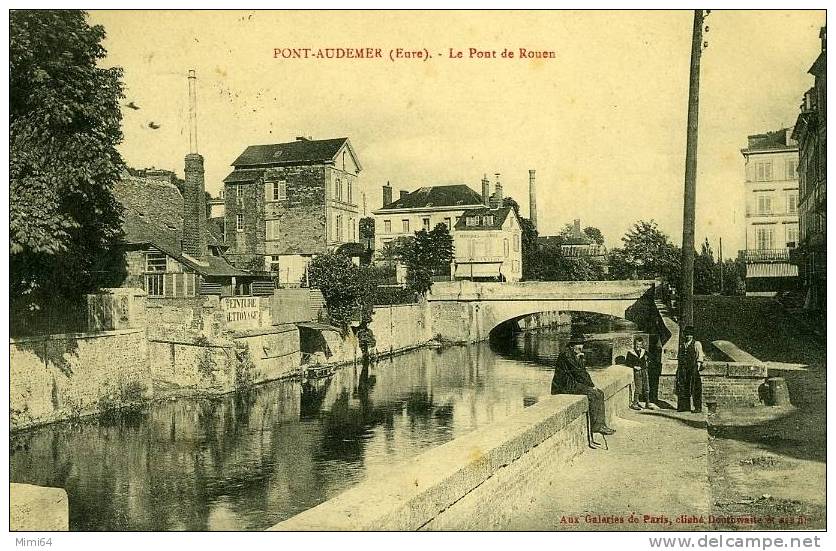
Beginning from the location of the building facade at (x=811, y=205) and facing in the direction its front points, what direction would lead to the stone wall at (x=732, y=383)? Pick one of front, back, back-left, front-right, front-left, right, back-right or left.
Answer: left

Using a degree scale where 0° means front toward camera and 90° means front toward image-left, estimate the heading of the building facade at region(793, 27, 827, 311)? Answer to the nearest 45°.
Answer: approximately 90°

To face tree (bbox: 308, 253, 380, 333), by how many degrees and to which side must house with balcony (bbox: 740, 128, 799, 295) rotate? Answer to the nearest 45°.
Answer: approximately 90° to its right

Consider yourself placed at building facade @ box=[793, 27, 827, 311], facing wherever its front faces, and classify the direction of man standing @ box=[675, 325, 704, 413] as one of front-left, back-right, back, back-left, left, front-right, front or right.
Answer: left

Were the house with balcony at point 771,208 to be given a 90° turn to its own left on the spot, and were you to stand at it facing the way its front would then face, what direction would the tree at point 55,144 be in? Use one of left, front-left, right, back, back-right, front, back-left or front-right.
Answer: back-right

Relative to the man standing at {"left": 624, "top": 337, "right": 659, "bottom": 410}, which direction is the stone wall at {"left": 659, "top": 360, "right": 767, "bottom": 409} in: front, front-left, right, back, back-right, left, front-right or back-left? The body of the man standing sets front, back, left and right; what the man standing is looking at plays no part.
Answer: left

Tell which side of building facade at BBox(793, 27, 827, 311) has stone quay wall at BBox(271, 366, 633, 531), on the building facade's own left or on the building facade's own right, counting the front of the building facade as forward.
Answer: on the building facade's own left

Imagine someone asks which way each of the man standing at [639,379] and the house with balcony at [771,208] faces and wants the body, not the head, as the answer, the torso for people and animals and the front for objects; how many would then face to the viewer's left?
0

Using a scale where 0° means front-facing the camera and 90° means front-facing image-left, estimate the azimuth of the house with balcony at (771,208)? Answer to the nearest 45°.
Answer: approximately 0°

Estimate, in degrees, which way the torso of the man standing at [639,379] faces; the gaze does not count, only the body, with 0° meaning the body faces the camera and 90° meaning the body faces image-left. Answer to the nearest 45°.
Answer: approximately 0°

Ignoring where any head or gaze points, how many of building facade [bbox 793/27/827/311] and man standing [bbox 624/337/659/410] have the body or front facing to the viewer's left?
1

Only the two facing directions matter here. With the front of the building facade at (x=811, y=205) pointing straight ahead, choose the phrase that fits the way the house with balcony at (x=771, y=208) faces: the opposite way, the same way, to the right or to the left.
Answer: to the left

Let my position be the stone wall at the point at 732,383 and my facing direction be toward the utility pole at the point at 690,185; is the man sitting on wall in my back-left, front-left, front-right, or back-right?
front-left

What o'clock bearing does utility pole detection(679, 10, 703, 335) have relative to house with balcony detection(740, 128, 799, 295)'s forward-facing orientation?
The utility pole is roughly at 12 o'clock from the house with balcony.
